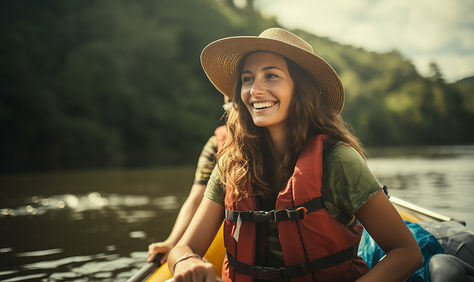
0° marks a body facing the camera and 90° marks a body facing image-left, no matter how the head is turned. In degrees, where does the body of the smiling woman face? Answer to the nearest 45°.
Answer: approximately 45°
